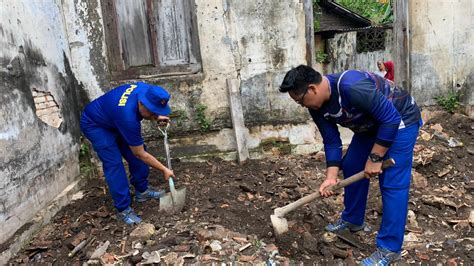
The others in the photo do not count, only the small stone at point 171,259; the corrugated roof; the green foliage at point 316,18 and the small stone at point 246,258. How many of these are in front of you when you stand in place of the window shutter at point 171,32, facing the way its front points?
2

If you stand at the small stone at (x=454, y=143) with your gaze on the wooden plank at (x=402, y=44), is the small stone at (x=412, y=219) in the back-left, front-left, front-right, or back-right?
back-left

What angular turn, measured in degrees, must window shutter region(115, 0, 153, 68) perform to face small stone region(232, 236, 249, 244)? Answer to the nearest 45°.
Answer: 0° — it already faces it

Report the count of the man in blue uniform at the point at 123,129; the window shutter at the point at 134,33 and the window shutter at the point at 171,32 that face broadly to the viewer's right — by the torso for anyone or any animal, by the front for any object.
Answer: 1

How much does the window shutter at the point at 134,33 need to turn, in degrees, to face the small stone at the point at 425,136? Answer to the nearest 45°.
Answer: approximately 90° to its left

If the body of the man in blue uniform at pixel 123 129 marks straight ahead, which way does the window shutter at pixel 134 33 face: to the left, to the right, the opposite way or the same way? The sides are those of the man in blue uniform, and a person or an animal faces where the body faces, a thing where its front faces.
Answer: to the right

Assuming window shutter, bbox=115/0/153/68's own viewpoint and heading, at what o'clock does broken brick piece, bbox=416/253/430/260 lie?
The broken brick piece is roughly at 11 o'clock from the window shutter.

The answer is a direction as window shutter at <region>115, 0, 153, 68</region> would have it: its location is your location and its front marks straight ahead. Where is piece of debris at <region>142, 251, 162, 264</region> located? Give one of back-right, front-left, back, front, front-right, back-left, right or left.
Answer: front

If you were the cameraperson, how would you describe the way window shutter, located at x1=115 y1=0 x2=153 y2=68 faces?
facing the viewer

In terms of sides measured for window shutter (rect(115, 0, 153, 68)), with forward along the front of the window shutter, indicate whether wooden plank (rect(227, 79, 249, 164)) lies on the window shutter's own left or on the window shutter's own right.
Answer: on the window shutter's own left

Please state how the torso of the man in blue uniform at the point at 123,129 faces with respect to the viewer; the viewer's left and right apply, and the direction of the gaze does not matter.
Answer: facing to the right of the viewer

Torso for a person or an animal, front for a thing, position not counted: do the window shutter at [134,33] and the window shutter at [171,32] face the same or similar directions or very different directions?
same or similar directions

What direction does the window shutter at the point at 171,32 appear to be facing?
toward the camera

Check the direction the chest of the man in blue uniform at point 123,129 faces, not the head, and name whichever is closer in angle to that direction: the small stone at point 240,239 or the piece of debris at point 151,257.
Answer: the small stone

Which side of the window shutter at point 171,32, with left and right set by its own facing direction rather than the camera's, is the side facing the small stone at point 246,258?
front

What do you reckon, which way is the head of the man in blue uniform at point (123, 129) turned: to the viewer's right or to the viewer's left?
to the viewer's right

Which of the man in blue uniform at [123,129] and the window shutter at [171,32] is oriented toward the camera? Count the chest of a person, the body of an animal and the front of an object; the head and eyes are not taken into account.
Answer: the window shutter

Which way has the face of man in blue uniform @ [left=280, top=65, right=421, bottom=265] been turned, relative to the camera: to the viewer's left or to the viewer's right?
to the viewer's left
